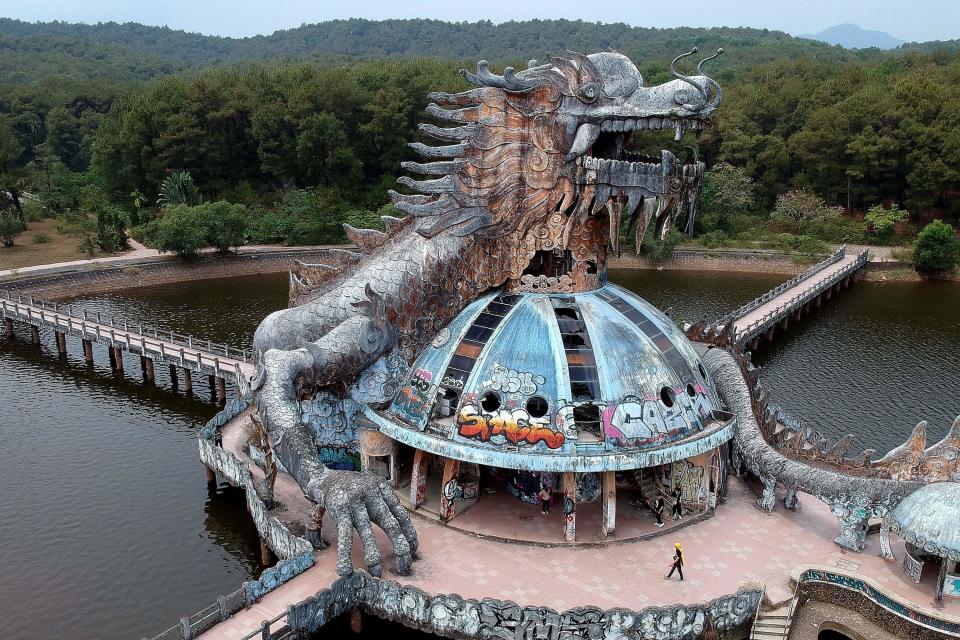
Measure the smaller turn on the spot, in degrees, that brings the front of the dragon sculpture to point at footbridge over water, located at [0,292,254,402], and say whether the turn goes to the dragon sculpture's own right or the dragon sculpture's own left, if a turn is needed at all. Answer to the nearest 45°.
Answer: approximately 135° to the dragon sculpture's own left

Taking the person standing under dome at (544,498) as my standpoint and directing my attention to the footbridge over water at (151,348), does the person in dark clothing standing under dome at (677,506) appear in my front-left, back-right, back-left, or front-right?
back-right

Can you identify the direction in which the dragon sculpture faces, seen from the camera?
facing to the right of the viewer
